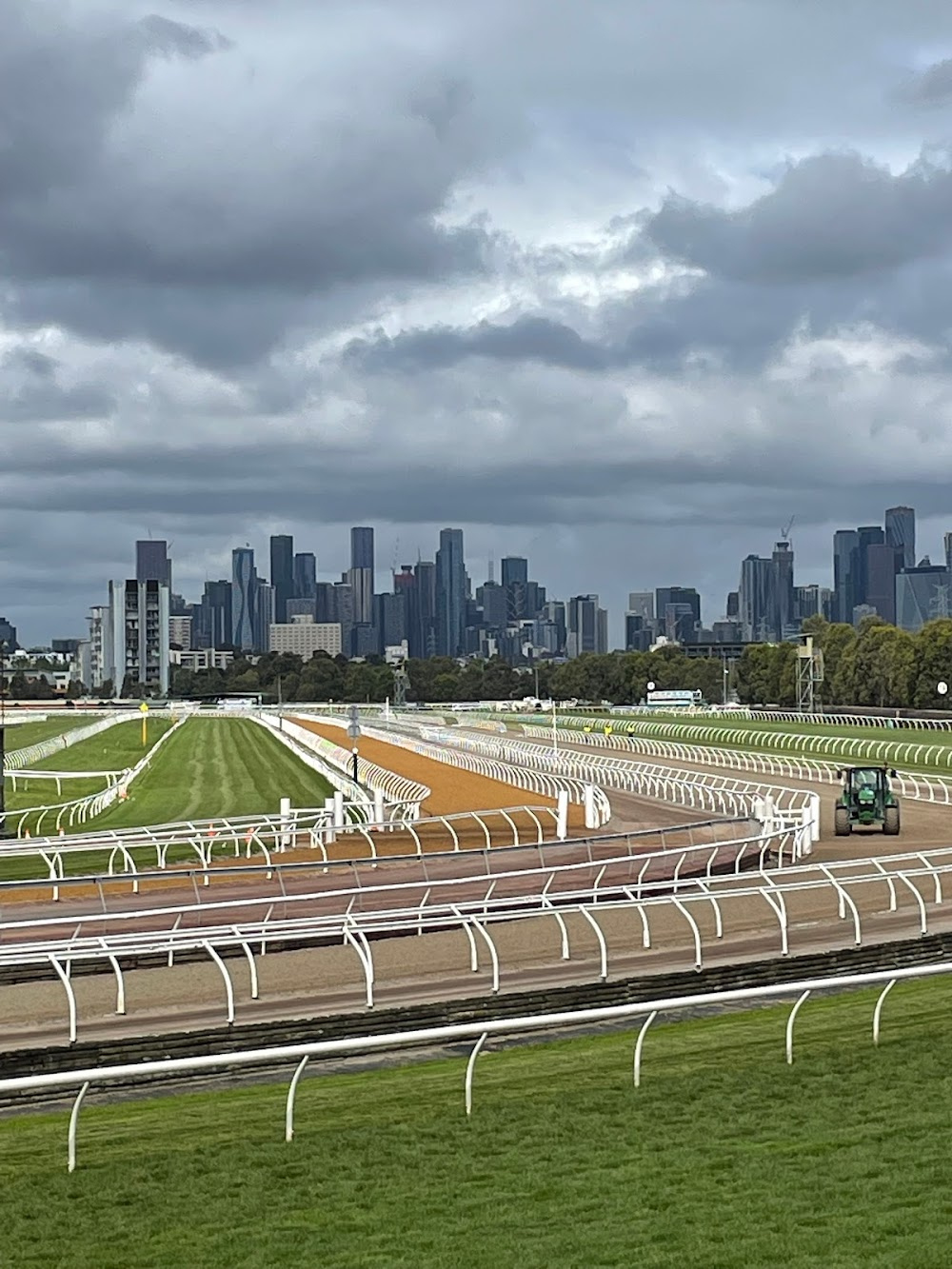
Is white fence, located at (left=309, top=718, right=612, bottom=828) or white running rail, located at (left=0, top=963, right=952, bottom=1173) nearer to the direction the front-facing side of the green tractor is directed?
the white running rail

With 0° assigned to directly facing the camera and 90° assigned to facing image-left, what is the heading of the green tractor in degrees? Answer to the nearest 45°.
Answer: approximately 0°

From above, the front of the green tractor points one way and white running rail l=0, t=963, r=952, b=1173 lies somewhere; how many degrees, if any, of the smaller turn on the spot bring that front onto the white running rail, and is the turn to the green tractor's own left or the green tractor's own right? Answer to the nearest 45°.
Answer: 0° — it already faces it

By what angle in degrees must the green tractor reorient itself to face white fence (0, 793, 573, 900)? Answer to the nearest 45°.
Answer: approximately 90° to its right

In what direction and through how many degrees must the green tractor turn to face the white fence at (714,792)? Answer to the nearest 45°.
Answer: approximately 135° to its right

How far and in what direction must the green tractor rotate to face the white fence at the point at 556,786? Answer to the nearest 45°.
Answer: approximately 135° to its right

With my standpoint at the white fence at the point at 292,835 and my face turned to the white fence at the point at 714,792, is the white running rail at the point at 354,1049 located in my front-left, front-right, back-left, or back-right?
back-right

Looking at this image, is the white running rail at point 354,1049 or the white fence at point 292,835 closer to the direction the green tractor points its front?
the white running rail

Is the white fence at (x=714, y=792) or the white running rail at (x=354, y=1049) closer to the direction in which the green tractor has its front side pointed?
the white running rail
